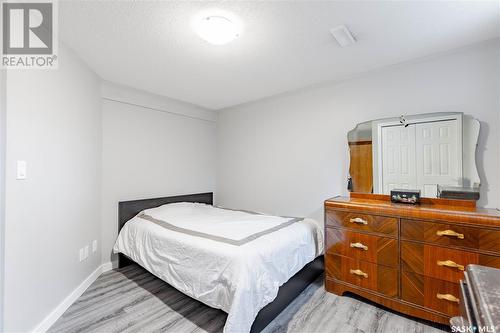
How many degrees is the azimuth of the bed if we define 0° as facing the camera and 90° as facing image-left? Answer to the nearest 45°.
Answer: approximately 315°

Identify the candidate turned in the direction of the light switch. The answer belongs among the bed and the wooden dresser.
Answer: the wooden dresser

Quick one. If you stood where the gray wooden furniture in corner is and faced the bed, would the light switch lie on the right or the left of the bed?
left

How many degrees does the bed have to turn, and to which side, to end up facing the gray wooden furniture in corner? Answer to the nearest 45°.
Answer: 0° — it already faces it

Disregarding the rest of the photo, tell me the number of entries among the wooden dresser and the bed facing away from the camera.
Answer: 0

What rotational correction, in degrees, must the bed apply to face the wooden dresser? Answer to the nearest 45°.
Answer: approximately 45° to its left

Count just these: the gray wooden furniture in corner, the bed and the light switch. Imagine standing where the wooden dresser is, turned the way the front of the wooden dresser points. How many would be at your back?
0

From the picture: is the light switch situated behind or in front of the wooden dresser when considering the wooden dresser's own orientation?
in front
